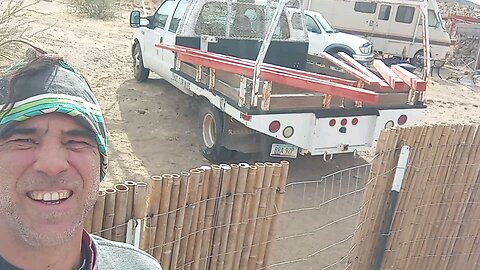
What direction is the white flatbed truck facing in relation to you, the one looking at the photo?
facing away from the viewer and to the left of the viewer

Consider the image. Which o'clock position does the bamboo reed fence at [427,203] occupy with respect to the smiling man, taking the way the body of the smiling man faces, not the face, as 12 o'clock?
The bamboo reed fence is roughly at 8 o'clock from the smiling man.

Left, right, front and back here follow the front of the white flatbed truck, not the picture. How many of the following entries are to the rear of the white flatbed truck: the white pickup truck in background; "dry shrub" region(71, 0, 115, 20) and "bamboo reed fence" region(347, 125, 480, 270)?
1

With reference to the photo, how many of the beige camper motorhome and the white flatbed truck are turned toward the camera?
0

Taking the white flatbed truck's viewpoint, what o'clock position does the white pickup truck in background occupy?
The white pickup truck in background is roughly at 2 o'clock from the white flatbed truck.
